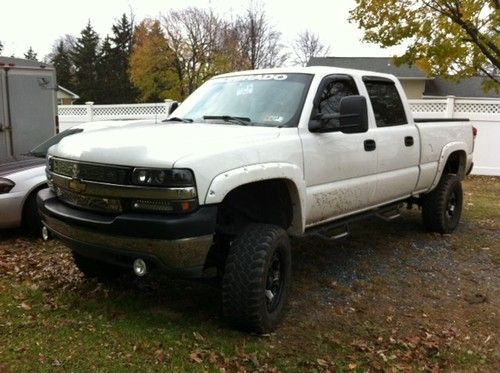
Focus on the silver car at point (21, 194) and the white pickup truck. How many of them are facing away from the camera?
0

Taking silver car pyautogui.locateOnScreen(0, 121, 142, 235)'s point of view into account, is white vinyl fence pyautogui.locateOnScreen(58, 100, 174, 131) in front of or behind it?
behind

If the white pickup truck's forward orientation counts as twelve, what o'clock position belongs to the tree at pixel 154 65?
The tree is roughly at 4 o'clock from the white pickup truck.

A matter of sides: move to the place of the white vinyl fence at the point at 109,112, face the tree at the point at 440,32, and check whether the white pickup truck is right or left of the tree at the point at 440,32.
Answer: right

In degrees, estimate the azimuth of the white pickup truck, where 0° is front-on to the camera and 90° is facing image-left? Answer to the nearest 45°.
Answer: approximately 45°

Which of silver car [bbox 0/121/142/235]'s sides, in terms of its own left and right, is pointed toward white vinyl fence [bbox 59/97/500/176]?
back

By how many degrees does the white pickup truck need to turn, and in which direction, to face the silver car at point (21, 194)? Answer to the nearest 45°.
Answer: approximately 90° to its right

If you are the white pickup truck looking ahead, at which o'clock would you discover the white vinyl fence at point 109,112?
The white vinyl fence is roughly at 4 o'clock from the white pickup truck.

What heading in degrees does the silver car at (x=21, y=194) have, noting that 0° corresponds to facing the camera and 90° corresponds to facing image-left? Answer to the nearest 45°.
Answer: approximately 45°

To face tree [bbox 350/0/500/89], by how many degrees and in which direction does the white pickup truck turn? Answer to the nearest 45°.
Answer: approximately 180°
